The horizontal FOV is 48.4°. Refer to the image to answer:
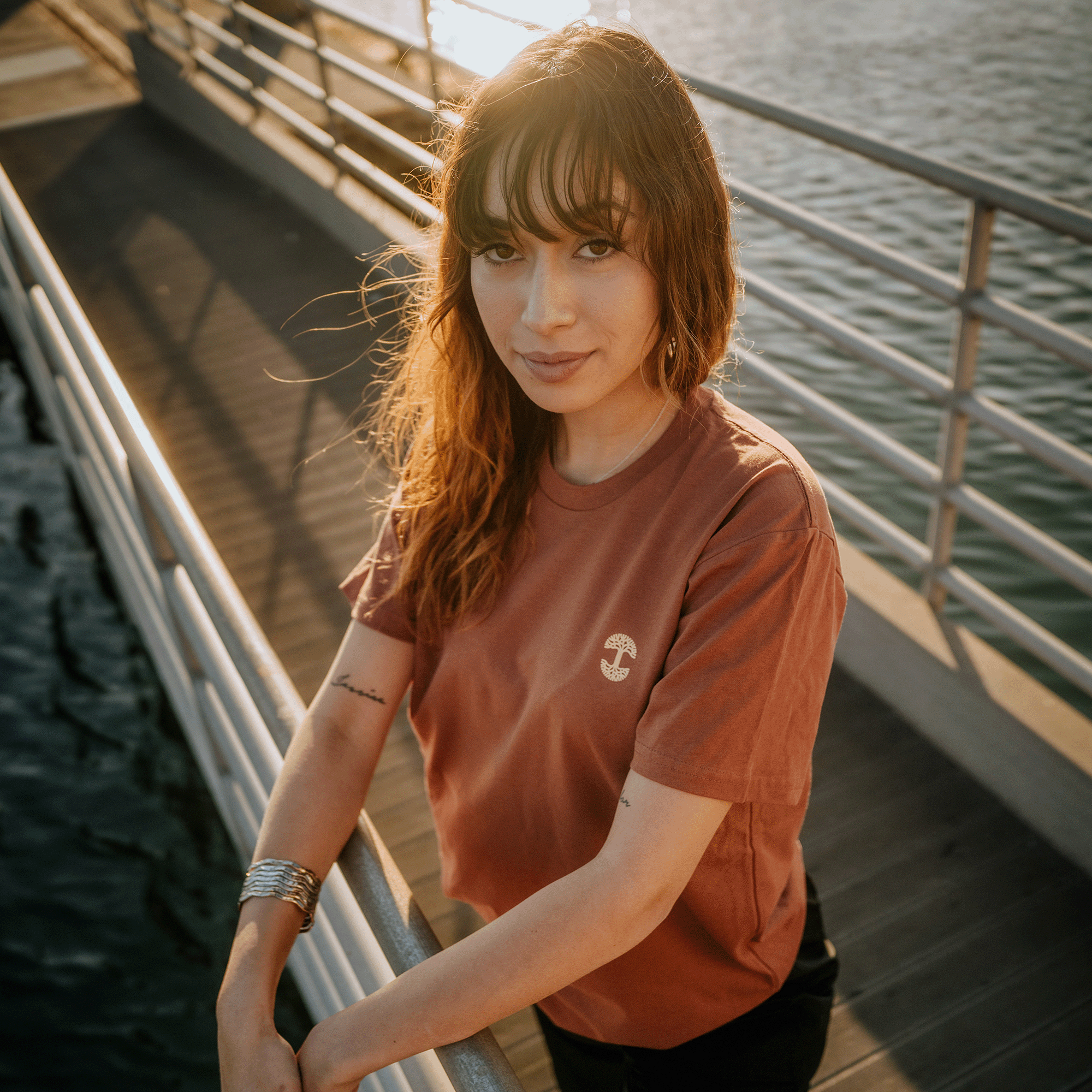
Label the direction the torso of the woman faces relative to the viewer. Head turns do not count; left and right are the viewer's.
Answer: facing the viewer and to the left of the viewer

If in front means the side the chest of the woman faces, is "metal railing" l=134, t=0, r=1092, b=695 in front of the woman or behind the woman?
behind
